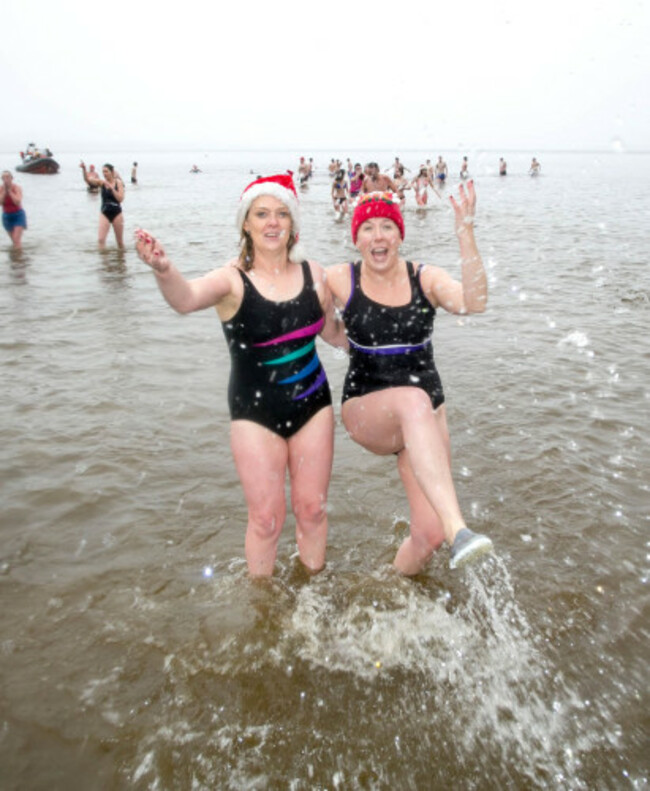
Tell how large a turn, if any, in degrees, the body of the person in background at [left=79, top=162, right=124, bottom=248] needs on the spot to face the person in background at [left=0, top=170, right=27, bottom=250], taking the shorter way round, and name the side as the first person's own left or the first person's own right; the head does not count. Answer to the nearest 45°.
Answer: approximately 90° to the first person's own right

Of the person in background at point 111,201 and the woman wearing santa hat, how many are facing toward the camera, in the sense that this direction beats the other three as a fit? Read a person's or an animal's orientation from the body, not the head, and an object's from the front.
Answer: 2

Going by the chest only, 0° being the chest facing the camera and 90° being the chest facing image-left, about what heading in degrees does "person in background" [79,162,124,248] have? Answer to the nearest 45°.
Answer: approximately 0°

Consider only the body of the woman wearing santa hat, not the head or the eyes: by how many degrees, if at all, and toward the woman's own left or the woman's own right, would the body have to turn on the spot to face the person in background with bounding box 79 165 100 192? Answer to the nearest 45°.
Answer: approximately 180°

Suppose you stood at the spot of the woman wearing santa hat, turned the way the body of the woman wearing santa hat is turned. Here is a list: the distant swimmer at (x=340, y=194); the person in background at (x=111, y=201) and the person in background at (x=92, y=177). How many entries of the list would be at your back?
3
